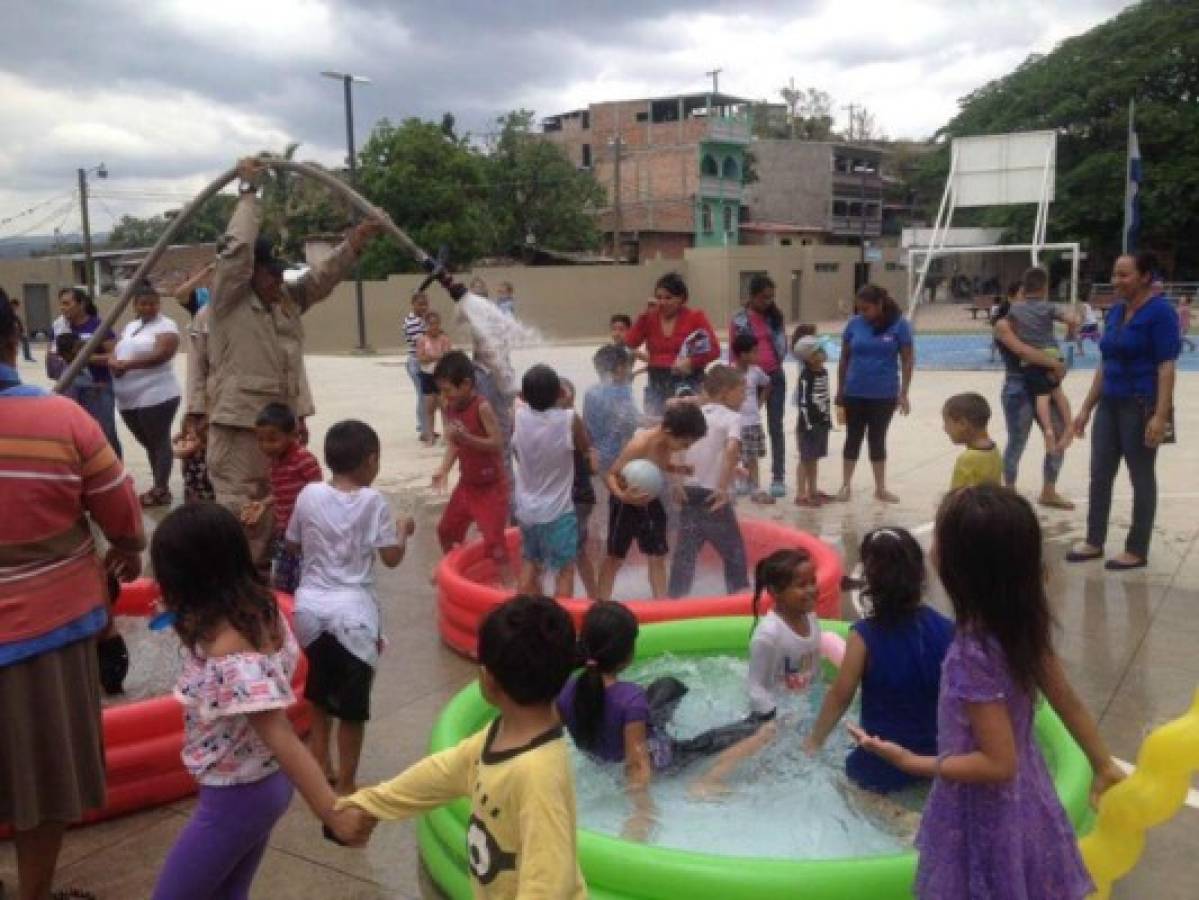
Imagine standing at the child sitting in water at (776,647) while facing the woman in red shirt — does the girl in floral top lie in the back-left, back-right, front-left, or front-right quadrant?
back-left

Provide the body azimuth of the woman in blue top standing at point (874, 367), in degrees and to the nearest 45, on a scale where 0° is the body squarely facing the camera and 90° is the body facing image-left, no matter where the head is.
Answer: approximately 0°

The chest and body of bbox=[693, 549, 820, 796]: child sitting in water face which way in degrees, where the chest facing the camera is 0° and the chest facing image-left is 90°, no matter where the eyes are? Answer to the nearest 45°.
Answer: approximately 315°

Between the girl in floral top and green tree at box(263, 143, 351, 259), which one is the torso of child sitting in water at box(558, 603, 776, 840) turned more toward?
the green tree

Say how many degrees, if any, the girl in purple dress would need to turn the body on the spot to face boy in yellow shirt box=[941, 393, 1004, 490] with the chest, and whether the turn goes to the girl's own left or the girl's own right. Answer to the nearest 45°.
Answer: approximately 45° to the girl's own right

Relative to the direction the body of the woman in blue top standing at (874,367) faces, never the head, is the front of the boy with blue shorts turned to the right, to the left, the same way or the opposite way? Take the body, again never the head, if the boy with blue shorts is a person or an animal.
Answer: the opposite way

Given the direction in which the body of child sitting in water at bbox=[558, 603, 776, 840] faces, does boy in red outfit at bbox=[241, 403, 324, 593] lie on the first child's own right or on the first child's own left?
on the first child's own left

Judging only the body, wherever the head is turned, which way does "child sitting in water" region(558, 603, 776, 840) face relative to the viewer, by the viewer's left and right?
facing away from the viewer and to the right of the viewer

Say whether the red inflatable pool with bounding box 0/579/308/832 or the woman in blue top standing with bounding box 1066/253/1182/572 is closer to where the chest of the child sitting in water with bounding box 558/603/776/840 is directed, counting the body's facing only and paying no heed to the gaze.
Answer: the woman in blue top standing

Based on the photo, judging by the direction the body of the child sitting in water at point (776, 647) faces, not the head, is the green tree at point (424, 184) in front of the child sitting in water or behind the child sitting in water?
behind

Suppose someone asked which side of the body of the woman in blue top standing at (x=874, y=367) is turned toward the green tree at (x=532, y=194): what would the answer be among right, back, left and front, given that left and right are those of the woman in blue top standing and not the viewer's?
back

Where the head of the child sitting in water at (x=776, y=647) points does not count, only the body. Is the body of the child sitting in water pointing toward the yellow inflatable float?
yes

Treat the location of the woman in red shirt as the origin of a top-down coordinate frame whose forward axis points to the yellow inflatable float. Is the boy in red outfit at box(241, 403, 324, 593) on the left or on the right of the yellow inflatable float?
right

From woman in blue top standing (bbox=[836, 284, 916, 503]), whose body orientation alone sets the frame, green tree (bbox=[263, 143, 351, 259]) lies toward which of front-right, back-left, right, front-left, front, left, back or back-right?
back-right

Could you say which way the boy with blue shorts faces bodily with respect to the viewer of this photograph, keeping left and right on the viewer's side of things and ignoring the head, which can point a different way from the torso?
facing away from the viewer

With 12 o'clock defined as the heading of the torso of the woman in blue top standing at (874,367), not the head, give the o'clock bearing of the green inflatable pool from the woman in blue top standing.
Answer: The green inflatable pool is roughly at 12 o'clock from the woman in blue top standing.
